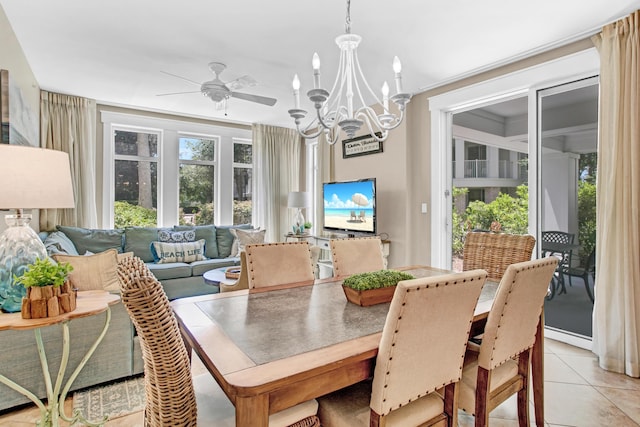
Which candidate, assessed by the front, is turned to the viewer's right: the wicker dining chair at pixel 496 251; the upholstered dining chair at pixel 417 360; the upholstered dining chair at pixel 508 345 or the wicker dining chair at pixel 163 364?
the wicker dining chair at pixel 163 364

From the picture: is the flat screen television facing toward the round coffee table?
yes

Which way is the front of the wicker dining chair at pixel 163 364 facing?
to the viewer's right

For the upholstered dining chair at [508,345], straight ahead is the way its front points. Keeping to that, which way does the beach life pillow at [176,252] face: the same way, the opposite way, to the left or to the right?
the opposite way

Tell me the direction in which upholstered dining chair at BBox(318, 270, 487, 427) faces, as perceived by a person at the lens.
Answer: facing away from the viewer and to the left of the viewer

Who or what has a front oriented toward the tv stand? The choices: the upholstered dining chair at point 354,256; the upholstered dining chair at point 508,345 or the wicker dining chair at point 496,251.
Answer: the upholstered dining chair at point 508,345

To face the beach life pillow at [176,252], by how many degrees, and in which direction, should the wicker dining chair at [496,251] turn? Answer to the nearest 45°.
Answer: approximately 90° to its right

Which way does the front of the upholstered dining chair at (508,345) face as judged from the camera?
facing away from the viewer and to the left of the viewer
